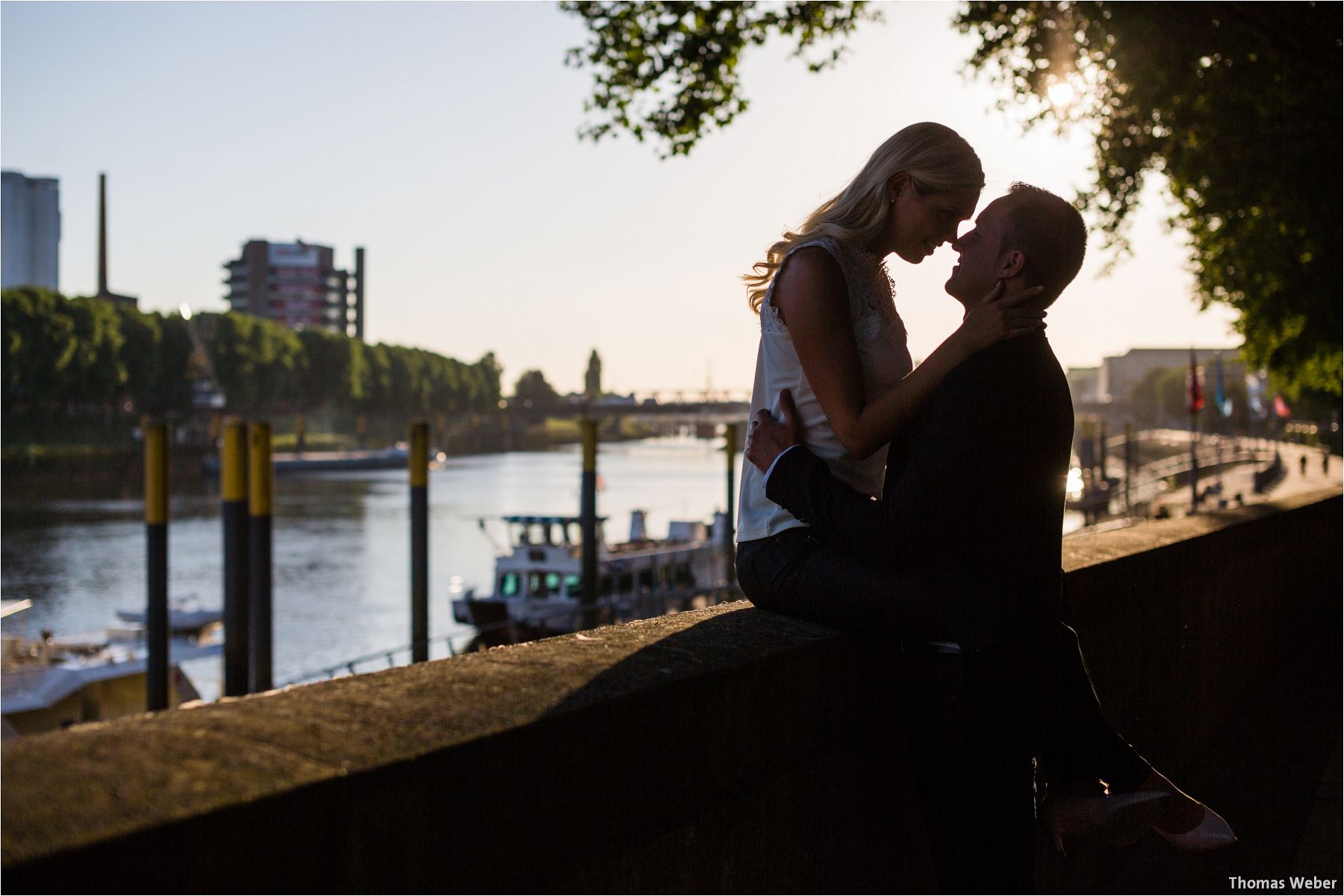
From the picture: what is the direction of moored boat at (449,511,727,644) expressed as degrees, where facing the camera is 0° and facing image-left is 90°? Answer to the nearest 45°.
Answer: approximately 45°

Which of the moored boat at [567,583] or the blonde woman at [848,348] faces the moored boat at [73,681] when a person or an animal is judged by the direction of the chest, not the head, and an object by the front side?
the moored boat at [567,583]

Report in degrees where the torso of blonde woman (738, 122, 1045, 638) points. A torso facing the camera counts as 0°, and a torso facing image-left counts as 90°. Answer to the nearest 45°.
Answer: approximately 270°

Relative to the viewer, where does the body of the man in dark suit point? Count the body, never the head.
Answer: to the viewer's left

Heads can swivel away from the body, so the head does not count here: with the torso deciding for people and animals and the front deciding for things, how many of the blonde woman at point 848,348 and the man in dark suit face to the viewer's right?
1

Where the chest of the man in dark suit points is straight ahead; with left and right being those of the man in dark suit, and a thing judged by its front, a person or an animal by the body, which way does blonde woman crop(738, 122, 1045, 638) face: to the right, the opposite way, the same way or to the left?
the opposite way
